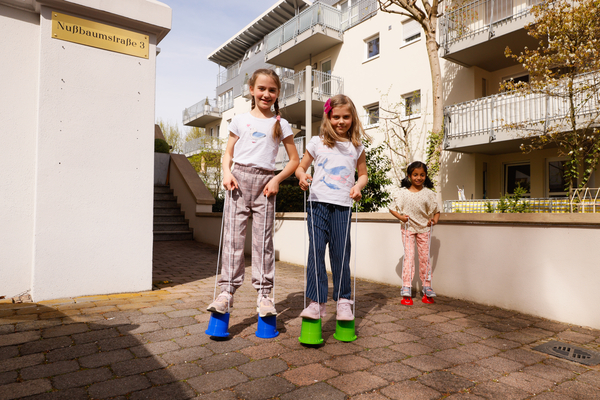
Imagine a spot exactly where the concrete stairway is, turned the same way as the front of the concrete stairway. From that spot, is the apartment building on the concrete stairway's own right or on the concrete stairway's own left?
on the concrete stairway's own left

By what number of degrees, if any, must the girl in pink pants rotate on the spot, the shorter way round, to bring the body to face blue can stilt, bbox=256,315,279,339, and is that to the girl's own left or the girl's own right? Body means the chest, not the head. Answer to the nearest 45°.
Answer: approximately 45° to the girl's own right

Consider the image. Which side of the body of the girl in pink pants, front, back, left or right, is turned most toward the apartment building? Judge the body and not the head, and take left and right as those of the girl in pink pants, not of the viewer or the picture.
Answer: back

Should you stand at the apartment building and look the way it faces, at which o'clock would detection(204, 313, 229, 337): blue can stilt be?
The blue can stilt is roughly at 11 o'clock from the apartment building.

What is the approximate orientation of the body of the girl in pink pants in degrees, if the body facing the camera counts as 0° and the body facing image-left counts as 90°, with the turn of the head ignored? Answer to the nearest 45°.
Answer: approximately 0°

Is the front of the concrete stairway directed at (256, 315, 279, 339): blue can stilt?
yes

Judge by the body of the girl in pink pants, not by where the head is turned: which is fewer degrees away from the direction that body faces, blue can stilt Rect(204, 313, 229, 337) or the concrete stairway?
the blue can stilt

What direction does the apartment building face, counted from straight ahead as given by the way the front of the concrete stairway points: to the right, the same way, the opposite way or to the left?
to the right

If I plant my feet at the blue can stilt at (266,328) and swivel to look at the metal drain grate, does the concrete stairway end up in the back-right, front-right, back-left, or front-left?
back-left

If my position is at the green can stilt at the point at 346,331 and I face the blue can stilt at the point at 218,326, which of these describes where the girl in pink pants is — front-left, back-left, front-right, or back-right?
back-right

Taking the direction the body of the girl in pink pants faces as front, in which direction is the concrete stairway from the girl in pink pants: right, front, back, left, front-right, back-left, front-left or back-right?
back-right

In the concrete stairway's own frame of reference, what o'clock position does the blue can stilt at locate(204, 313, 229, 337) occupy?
The blue can stilt is roughly at 12 o'clock from the concrete stairway.
